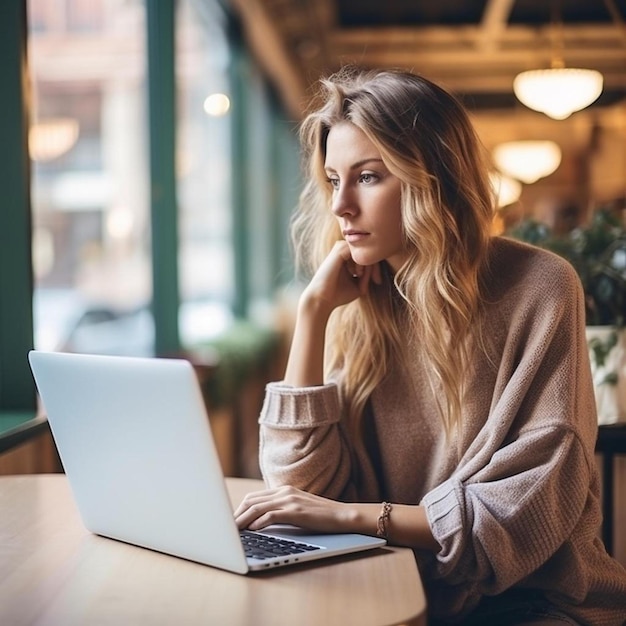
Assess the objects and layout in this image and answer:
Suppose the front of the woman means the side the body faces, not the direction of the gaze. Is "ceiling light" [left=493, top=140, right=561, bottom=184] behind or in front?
behind

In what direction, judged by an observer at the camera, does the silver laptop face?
facing away from the viewer and to the right of the viewer

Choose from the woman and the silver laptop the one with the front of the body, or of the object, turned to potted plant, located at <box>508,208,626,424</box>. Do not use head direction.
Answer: the silver laptop

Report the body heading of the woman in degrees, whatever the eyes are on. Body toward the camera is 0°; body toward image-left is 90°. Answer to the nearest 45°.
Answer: approximately 45°

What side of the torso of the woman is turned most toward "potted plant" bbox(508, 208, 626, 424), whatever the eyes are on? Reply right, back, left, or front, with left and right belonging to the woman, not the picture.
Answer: back

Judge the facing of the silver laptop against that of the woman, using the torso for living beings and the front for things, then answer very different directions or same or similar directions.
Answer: very different directions
